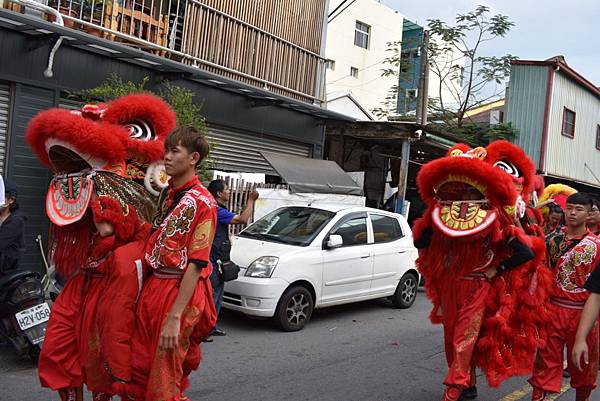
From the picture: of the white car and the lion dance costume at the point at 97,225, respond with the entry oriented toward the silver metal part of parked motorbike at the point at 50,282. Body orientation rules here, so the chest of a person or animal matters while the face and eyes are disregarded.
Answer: the white car

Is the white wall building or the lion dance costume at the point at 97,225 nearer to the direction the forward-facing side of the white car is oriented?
the lion dance costume

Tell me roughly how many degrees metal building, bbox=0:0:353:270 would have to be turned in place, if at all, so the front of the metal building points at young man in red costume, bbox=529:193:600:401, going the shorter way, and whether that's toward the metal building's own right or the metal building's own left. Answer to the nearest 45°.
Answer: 0° — it already faces them

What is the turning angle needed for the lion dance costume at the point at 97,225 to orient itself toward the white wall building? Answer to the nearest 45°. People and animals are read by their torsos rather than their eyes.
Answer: approximately 180°

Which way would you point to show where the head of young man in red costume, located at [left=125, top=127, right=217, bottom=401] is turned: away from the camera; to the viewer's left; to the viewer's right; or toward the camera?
to the viewer's left

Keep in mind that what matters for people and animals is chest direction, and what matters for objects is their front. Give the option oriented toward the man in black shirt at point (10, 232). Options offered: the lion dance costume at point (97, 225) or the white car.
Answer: the white car

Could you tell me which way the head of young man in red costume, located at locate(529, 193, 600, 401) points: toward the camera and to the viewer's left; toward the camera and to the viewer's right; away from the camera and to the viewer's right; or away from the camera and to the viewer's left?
toward the camera and to the viewer's left

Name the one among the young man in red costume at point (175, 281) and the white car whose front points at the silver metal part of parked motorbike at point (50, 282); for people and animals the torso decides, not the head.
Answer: the white car

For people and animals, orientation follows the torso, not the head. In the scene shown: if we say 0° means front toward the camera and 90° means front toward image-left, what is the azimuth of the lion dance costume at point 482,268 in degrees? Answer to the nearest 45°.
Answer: approximately 45°

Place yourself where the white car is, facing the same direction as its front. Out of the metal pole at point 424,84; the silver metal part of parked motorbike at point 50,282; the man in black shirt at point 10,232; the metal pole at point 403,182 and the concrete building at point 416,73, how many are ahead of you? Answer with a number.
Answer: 2

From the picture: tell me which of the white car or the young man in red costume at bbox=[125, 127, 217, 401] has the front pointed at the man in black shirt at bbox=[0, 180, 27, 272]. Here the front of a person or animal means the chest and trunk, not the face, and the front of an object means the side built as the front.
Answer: the white car

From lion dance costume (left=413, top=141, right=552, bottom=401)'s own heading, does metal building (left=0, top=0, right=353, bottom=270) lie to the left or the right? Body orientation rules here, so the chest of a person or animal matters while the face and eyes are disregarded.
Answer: on its right

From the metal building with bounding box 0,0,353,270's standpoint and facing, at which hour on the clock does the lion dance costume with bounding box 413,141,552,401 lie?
The lion dance costume is roughly at 1 o'clock from the metal building.

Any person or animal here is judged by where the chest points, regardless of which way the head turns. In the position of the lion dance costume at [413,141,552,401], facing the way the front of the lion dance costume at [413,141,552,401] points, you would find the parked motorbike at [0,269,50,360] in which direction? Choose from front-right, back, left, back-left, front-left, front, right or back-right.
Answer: front-right
